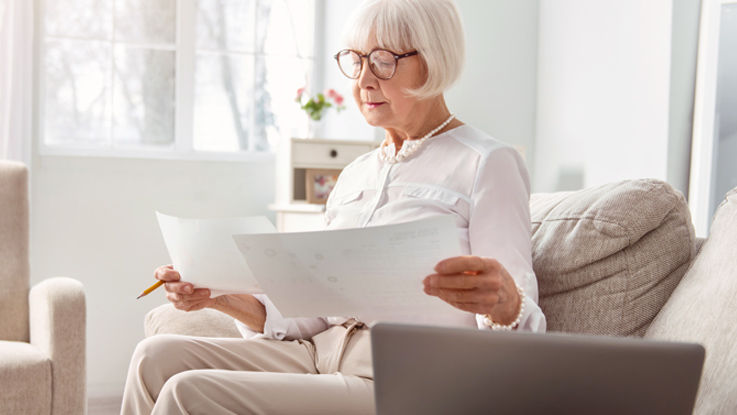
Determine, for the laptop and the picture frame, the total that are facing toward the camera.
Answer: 1

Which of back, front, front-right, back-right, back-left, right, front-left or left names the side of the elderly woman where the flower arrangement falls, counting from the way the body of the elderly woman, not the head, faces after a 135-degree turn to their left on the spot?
left

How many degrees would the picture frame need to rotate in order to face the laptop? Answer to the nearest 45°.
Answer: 0° — it already faces it

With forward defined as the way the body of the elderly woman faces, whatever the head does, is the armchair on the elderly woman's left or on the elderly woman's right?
on the elderly woman's right

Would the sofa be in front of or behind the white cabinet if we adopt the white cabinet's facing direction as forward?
in front

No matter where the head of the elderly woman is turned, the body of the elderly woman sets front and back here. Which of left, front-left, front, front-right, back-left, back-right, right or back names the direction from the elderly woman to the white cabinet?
back-right

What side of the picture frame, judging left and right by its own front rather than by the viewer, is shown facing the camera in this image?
front

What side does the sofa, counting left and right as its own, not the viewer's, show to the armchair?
right

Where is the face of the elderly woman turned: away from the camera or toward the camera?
toward the camera

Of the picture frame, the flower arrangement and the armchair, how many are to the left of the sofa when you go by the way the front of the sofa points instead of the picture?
0

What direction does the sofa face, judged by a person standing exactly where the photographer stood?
facing the viewer and to the left of the viewer

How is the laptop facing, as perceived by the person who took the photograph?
facing away from the viewer

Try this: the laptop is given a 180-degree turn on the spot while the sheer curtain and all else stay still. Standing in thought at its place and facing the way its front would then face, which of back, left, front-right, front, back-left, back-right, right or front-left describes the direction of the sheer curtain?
back-right

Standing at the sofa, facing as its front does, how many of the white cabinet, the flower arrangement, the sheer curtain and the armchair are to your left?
0

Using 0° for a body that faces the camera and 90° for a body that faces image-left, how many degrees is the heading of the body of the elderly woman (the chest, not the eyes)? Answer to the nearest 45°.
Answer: approximately 45°

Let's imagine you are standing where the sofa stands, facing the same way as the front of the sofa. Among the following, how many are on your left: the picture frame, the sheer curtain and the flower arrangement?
0

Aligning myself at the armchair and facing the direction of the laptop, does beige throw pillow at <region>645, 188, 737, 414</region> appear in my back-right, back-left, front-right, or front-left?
front-left

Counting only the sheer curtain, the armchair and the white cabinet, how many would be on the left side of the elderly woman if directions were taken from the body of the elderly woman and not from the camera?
0
